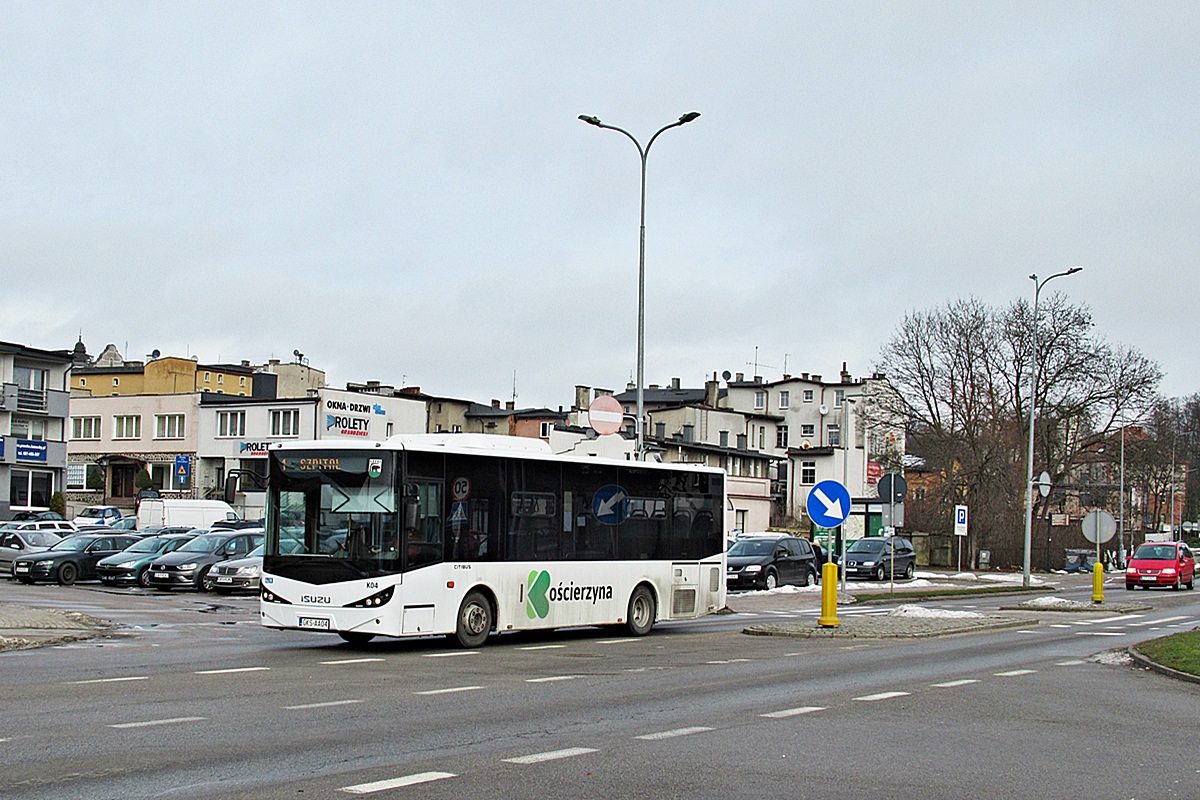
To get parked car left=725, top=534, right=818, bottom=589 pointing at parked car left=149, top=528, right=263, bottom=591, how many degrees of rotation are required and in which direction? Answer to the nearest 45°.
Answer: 0° — it already faces it

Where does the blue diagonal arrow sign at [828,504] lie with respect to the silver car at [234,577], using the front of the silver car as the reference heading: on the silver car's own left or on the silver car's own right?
on the silver car's own left

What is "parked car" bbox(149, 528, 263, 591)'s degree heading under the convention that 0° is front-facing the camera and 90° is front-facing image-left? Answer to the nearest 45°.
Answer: approximately 45°

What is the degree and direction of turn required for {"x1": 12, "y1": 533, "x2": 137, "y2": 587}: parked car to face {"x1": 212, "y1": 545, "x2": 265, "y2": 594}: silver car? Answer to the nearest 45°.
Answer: approximately 90° to its left

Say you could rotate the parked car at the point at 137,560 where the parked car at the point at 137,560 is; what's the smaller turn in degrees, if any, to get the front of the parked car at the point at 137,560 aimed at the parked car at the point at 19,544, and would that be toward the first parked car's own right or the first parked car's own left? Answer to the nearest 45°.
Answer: approximately 90° to the first parked car's own right

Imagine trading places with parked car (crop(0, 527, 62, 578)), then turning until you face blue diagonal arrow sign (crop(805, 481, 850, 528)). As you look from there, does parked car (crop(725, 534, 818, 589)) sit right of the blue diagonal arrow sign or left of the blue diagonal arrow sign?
left

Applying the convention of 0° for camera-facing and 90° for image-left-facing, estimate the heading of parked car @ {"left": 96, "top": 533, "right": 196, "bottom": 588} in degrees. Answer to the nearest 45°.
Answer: approximately 45°
